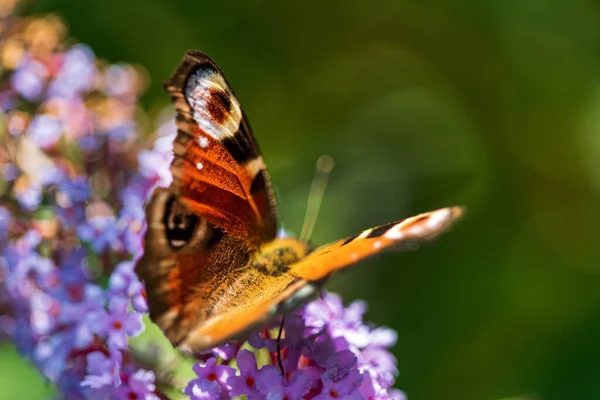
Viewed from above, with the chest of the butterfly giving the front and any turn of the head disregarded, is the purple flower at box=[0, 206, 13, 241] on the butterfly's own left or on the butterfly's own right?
on the butterfly's own left

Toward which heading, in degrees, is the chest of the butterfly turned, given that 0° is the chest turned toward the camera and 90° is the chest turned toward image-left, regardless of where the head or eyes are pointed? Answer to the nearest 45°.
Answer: approximately 225°

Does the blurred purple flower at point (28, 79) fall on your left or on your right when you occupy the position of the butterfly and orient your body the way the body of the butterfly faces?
on your left

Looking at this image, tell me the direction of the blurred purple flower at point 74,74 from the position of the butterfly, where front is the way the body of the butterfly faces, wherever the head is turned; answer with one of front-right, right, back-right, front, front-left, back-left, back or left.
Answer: left
